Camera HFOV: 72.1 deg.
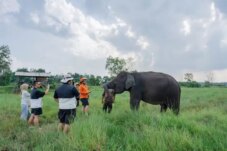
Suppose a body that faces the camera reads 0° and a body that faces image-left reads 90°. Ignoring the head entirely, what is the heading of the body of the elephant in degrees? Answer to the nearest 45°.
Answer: approximately 90°

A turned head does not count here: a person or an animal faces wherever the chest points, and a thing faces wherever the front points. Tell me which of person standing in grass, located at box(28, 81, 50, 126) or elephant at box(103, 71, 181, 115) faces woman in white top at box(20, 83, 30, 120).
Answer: the elephant

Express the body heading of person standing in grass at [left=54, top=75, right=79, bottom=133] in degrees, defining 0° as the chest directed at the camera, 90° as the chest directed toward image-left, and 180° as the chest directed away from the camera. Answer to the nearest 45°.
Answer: approximately 225°

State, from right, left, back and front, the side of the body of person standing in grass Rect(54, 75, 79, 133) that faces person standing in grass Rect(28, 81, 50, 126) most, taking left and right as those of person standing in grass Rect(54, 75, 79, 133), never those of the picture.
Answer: left

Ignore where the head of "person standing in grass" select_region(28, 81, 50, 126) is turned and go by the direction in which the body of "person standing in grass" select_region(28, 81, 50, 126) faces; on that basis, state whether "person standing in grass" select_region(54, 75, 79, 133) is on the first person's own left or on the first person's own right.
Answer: on the first person's own right
